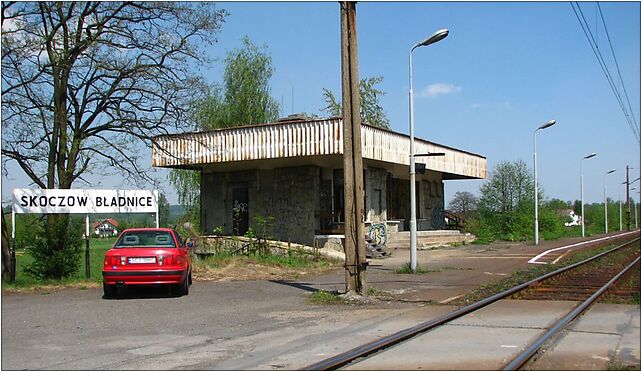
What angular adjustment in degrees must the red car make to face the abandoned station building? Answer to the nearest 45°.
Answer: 0° — it already faces it

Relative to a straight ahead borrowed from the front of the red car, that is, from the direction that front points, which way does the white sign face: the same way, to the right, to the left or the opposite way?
the opposite way

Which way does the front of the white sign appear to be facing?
toward the camera

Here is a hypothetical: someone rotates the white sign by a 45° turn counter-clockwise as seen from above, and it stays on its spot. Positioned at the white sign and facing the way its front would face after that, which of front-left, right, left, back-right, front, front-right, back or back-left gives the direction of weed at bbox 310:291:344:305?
front

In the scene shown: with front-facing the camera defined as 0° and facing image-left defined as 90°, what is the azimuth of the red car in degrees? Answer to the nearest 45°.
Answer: approximately 180°

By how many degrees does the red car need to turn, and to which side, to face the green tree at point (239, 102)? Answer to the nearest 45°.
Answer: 0° — it already faces it

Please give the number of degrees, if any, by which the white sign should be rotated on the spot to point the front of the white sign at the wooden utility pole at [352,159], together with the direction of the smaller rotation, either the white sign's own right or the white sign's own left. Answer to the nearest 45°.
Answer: approximately 45° to the white sign's own left

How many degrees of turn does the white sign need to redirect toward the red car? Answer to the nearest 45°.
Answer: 0° — it already faces it

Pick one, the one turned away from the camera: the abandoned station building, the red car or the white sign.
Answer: the red car

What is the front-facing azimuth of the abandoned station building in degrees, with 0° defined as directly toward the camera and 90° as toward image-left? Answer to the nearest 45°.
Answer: approximately 315°

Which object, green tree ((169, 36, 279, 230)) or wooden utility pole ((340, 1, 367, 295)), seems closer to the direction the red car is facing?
the green tree

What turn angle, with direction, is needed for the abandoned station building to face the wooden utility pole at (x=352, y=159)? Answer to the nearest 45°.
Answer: approximately 45° to its right

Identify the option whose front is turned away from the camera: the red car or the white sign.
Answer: the red car

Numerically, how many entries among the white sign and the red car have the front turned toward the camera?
1

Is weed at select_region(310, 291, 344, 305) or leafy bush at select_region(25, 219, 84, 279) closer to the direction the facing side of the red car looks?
the leafy bush

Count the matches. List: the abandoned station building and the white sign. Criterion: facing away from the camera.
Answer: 0
